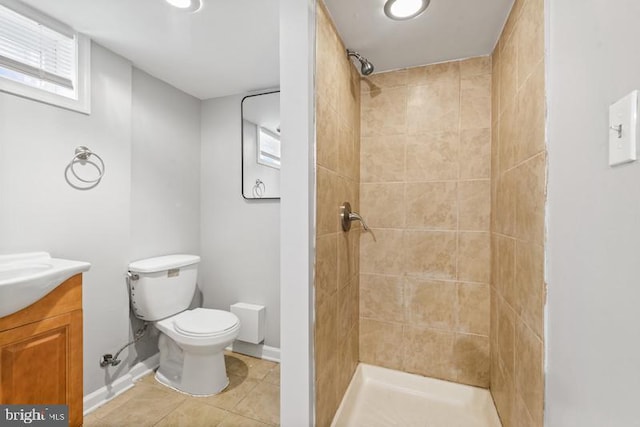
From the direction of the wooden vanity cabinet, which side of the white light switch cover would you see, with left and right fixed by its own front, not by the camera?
front

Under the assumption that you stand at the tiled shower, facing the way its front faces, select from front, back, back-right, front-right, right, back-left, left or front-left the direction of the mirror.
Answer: right

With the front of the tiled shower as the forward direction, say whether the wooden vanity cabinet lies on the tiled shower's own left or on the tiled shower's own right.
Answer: on the tiled shower's own right

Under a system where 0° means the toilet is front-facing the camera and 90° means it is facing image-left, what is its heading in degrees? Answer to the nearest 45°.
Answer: approximately 315°

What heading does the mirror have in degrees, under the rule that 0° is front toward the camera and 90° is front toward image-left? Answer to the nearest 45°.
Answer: approximately 45°

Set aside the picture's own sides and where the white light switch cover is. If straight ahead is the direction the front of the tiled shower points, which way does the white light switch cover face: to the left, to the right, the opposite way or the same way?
to the right

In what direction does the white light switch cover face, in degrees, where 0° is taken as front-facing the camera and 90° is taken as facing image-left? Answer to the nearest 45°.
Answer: approximately 45°

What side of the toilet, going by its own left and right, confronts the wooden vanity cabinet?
right

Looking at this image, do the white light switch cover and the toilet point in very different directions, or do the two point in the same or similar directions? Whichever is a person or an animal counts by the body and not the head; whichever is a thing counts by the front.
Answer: very different directions

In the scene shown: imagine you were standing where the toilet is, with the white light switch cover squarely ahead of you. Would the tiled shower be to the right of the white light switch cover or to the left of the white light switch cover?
left
